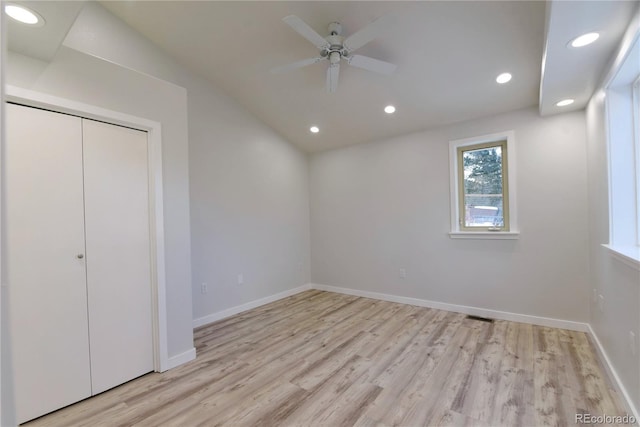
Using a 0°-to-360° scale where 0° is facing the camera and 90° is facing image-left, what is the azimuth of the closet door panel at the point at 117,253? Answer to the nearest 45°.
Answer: approximately 315°

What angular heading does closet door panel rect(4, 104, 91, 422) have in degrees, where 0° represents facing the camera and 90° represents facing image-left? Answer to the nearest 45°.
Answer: approximately 315°

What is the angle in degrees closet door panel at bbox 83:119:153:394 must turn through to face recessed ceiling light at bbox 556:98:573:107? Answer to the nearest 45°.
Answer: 0° — it already faces it
